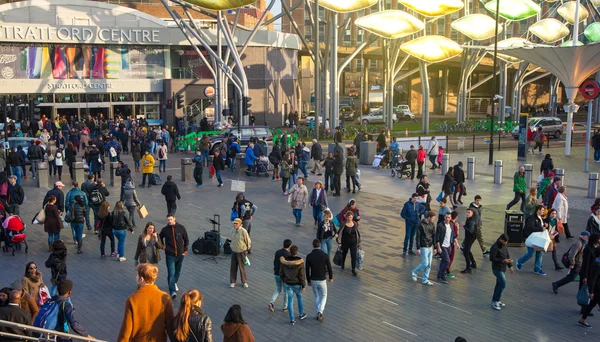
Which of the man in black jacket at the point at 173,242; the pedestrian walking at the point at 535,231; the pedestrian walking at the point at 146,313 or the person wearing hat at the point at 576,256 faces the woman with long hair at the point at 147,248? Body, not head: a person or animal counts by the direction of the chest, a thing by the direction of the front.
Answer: the pedestrian walking at the point at 146,313

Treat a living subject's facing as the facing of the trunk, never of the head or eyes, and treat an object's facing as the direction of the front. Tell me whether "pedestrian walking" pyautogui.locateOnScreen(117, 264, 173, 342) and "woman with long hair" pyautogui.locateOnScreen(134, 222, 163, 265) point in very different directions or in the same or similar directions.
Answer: very different directions

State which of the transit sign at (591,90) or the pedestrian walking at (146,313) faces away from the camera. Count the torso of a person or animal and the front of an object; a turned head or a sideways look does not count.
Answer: the pedestrian walking

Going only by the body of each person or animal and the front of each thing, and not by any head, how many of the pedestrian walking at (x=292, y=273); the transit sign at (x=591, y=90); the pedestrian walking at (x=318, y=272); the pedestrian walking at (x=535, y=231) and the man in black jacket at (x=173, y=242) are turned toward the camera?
2

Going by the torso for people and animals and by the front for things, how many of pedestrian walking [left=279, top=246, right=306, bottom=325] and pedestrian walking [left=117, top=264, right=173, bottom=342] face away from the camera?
2

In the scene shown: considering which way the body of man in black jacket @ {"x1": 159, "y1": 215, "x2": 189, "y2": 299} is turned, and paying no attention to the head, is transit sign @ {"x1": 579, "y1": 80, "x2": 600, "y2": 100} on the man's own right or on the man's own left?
on the man's own left

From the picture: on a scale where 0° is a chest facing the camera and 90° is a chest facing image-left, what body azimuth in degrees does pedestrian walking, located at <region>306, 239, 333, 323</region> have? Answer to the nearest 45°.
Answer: approximately 180°

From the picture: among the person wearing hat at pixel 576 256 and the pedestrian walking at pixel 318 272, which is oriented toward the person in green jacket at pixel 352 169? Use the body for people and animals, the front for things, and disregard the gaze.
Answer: the pedestrian walking
